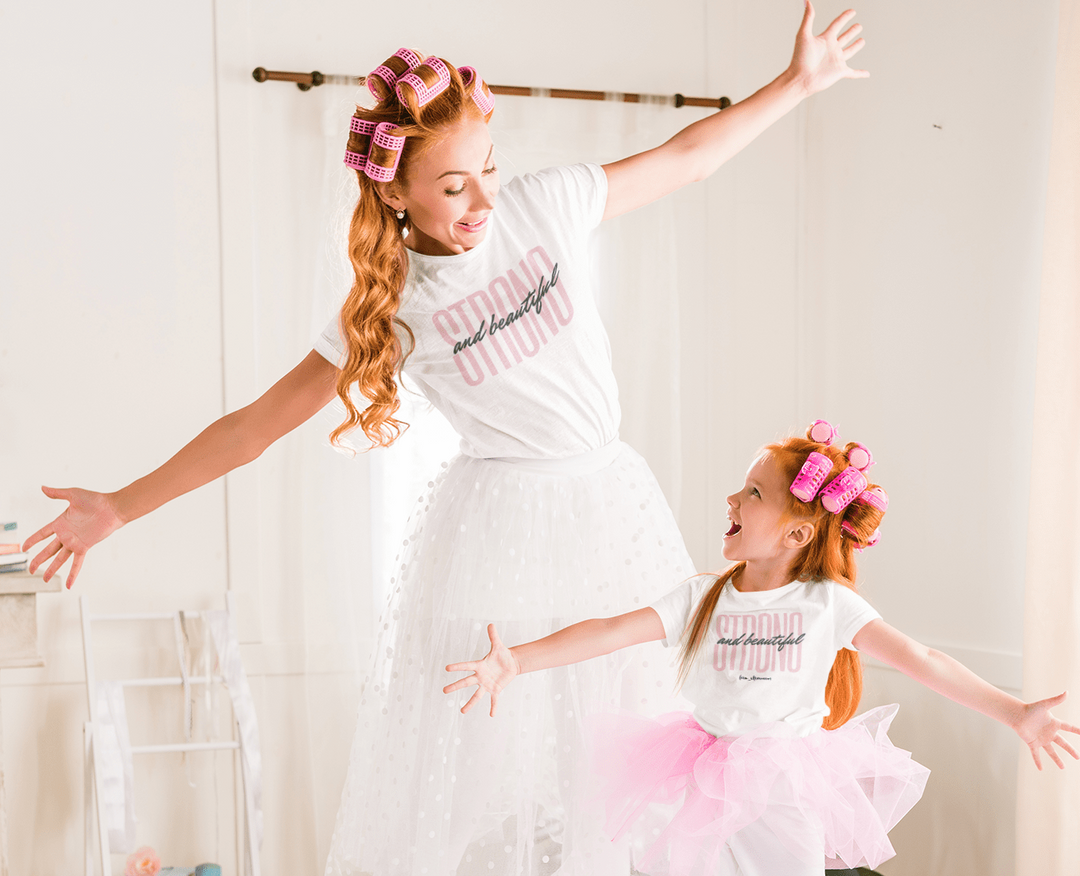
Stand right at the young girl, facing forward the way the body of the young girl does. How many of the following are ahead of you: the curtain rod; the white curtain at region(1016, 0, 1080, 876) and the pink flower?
0

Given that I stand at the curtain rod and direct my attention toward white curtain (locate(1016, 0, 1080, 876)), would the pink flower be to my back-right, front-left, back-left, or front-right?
back-right

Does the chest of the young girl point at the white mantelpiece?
no

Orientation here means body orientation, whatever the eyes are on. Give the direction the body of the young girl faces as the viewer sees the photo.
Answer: toward the camera

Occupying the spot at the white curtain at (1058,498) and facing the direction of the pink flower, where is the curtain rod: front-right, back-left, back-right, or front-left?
front-right

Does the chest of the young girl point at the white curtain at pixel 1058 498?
no

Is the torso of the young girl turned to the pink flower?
no

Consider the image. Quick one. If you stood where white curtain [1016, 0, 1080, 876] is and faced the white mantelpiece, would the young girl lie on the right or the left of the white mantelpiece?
left

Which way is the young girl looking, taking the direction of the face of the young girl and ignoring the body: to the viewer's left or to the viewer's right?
to the viewer's left
